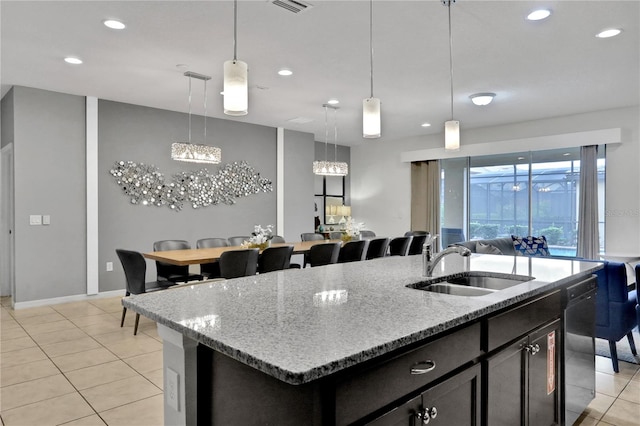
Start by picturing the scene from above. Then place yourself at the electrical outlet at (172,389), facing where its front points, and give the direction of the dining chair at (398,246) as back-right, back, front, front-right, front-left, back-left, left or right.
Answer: back

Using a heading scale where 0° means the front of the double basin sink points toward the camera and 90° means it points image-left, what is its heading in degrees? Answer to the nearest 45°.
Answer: approximately 315°

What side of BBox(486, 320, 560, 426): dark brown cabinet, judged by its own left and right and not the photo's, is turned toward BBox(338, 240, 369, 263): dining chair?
back

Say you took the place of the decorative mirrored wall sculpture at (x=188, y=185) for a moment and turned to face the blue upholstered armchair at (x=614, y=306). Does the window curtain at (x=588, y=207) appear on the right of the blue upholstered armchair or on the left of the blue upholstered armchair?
left

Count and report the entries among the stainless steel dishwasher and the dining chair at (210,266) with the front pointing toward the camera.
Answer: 1

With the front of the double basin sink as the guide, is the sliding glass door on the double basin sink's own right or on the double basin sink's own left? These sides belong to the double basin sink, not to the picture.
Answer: on the double basin sink's own left

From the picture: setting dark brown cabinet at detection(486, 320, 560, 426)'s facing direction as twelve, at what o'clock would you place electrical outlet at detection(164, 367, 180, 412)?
The electrical outlet is roughly at 3 o'clock from the dark brown cabinet.
